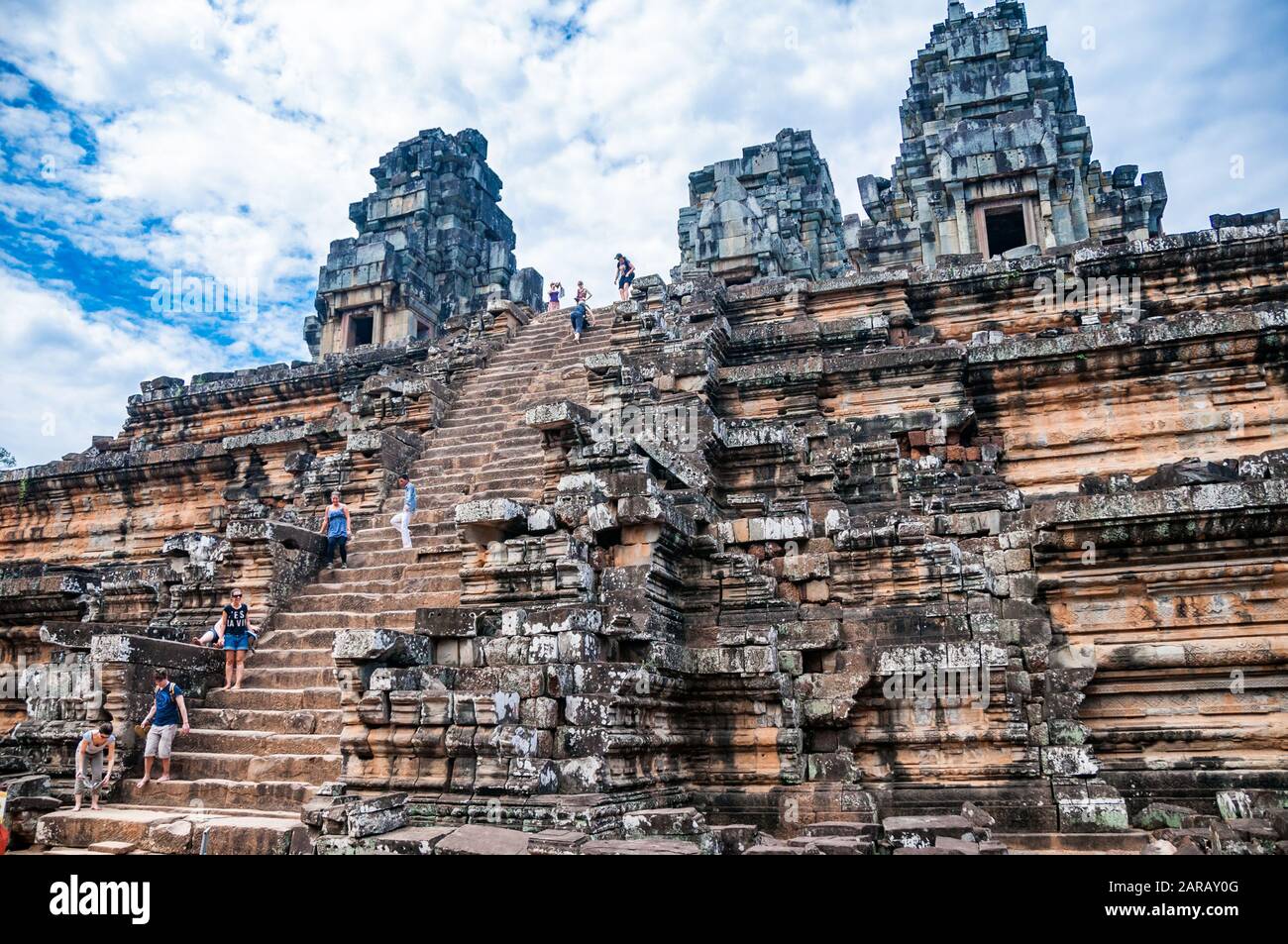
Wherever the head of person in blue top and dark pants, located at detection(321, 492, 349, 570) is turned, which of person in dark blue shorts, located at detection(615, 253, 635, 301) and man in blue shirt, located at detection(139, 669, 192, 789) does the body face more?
the man in blue shirt

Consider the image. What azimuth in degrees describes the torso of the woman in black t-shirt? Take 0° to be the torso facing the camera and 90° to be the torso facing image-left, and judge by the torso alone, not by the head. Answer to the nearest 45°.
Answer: approximately 0°

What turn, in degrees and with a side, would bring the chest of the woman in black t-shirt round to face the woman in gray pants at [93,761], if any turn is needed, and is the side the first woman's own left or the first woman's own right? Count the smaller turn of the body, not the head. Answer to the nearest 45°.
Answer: approximately 45° to the first woman's own right

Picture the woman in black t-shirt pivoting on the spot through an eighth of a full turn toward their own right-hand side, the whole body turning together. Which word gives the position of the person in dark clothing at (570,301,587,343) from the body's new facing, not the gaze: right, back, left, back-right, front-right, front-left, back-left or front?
back

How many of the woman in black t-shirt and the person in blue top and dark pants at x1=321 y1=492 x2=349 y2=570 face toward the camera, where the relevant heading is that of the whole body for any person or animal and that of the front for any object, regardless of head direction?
2

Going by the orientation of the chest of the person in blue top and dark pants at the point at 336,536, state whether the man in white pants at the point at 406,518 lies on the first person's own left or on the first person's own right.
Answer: on the first person's own left
